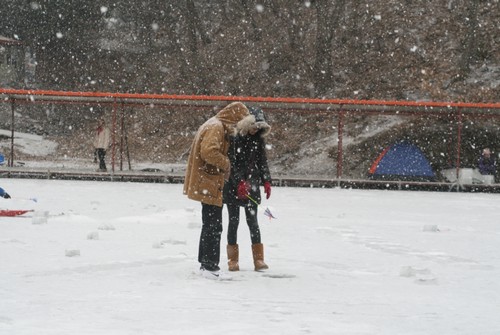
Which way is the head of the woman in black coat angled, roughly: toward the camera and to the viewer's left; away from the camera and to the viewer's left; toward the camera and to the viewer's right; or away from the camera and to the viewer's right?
toward the camera and to the viewer's left

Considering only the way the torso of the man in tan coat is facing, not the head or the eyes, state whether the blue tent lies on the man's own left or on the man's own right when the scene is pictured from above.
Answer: on the man's own left

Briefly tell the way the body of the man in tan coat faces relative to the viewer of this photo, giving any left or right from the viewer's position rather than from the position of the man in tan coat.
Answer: facing to the right of the viewer

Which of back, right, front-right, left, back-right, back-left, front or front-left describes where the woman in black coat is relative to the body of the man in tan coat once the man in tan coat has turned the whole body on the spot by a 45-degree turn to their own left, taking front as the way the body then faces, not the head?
front
